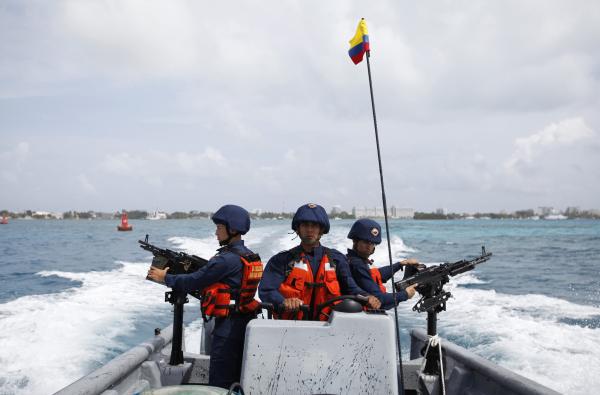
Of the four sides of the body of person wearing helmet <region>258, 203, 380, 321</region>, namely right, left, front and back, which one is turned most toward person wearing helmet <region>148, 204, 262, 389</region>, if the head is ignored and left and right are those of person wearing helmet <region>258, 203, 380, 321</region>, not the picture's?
right

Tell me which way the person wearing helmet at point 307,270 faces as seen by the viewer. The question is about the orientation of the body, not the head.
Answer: toward the camera

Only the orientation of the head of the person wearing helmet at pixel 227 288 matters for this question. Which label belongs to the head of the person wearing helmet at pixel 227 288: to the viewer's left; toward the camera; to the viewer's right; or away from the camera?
to the viewer's left

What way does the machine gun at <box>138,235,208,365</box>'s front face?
to the viewer's left

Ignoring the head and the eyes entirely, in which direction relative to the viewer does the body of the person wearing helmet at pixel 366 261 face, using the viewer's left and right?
facing the viewer and to the right of the viewer
